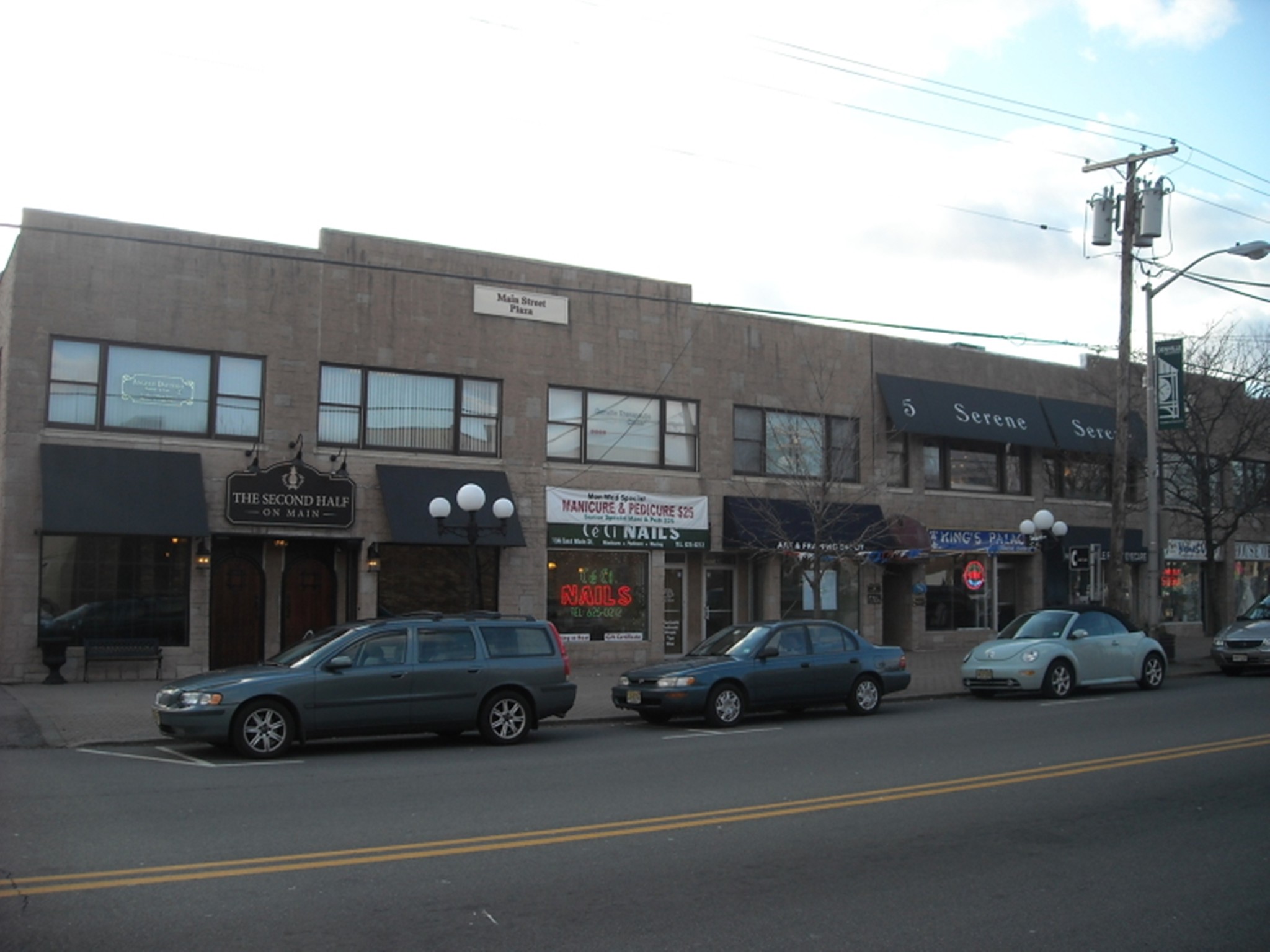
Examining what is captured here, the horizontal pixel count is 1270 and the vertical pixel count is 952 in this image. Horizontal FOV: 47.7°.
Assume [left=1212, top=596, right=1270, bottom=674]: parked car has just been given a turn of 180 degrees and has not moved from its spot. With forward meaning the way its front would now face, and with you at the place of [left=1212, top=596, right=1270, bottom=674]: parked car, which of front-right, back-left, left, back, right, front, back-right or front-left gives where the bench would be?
back

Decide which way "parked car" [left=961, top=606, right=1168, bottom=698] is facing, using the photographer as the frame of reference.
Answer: facing the viewer and to the left of the viewer

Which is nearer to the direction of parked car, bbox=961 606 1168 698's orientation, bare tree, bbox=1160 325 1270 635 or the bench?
the bench

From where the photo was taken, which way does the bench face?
toward the camera

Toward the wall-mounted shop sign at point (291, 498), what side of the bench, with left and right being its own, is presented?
left

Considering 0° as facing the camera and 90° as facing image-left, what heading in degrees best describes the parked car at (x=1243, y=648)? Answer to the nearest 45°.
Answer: approximately 45°

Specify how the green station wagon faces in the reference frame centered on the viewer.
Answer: facing to the left of the viewer

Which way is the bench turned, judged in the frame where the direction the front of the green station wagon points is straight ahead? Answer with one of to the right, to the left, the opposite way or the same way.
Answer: to the left

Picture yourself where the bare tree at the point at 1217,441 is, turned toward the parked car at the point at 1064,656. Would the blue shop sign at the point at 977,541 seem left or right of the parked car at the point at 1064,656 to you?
right

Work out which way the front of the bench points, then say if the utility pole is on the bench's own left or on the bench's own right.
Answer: on the bench's own left

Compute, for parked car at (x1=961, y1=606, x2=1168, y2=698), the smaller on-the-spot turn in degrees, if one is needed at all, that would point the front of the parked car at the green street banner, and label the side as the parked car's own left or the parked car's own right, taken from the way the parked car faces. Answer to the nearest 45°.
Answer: approximately 135° to the parked car's own right

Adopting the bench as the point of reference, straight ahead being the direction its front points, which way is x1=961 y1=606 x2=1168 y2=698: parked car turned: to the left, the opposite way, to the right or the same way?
to the right

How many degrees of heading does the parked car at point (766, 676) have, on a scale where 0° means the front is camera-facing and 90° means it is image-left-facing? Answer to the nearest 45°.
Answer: approximately 45°

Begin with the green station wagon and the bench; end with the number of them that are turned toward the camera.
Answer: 1

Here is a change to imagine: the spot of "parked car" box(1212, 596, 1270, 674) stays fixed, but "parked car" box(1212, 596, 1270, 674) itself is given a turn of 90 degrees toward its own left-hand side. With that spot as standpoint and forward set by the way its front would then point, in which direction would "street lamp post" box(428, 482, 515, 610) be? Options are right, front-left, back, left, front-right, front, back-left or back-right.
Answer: right

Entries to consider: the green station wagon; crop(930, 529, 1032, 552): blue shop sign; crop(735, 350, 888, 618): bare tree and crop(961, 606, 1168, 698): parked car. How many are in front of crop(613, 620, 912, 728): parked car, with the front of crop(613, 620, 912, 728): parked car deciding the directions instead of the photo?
1
